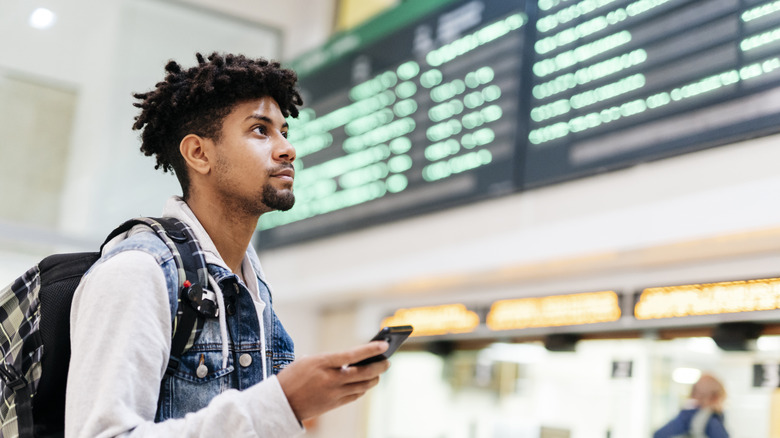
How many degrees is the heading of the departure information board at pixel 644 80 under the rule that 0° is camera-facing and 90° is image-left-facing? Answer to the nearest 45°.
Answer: approximately 45°

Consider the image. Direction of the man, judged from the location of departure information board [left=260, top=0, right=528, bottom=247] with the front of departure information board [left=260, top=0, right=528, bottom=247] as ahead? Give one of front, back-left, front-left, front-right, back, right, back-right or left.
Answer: front-left

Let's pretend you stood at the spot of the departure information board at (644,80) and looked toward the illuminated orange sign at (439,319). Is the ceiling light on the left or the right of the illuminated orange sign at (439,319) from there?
left

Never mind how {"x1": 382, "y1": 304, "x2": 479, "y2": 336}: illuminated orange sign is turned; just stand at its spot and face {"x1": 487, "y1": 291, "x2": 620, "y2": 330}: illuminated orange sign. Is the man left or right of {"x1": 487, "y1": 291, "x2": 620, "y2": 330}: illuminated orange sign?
right

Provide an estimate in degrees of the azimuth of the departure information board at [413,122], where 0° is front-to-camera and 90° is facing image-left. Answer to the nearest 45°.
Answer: approximately 45°

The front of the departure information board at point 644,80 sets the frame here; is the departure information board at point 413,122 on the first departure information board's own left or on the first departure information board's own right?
on the first departure information board's own right

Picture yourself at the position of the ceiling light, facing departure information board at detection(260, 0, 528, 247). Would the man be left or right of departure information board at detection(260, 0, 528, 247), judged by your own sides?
right

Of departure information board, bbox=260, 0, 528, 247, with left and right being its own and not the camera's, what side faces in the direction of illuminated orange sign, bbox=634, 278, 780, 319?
left

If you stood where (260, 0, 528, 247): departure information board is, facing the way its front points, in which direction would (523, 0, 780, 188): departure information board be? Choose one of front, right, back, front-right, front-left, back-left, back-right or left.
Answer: left
